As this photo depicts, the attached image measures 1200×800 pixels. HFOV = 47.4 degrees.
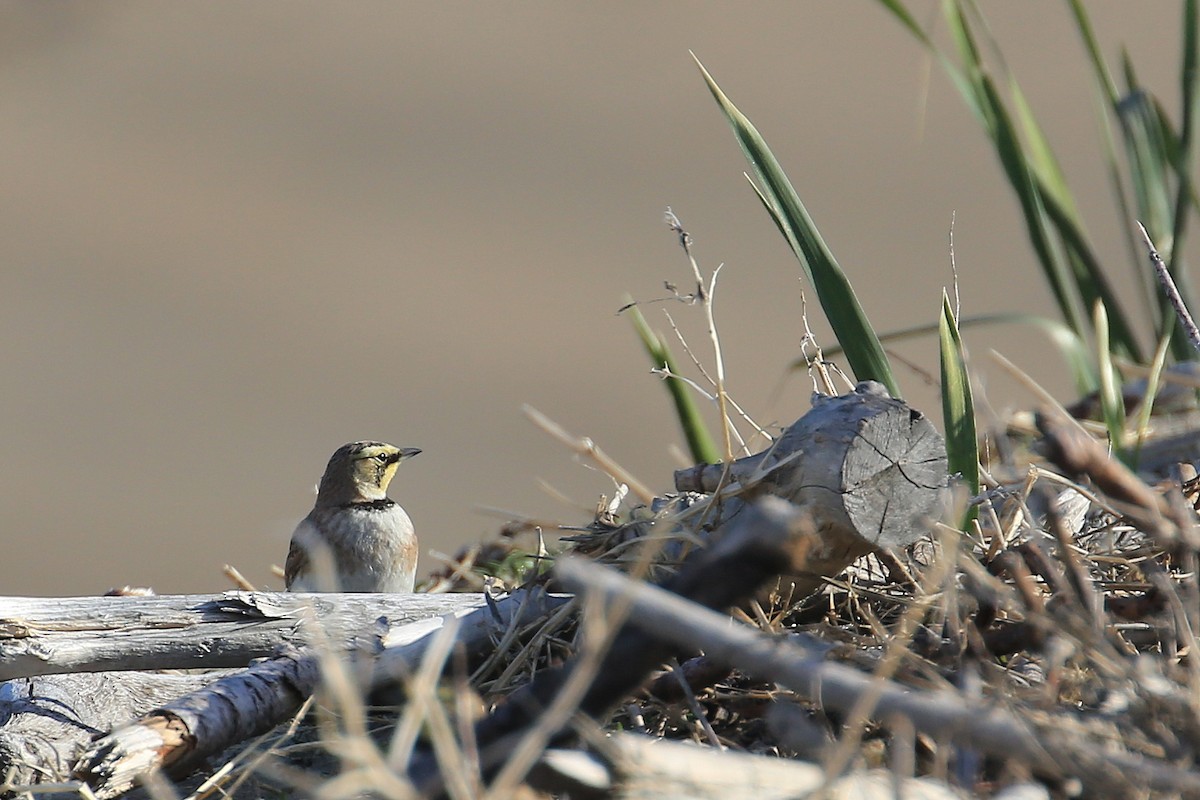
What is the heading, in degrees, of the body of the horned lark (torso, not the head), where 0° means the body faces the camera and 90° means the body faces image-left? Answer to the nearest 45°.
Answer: approximately 315°

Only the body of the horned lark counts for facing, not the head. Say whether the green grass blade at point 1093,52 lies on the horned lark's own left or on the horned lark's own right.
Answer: on the horned lark's own left

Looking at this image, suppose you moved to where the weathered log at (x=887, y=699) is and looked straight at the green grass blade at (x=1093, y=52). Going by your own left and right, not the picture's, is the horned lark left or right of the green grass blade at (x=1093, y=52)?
left

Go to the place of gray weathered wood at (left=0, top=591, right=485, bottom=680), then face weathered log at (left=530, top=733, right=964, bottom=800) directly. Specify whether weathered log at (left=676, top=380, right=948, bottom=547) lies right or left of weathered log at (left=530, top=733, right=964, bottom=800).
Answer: left

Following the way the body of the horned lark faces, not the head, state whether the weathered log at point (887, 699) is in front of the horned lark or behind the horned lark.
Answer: in front

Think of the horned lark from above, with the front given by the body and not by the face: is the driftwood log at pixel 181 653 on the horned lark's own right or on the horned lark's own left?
on the horned lark's own right
